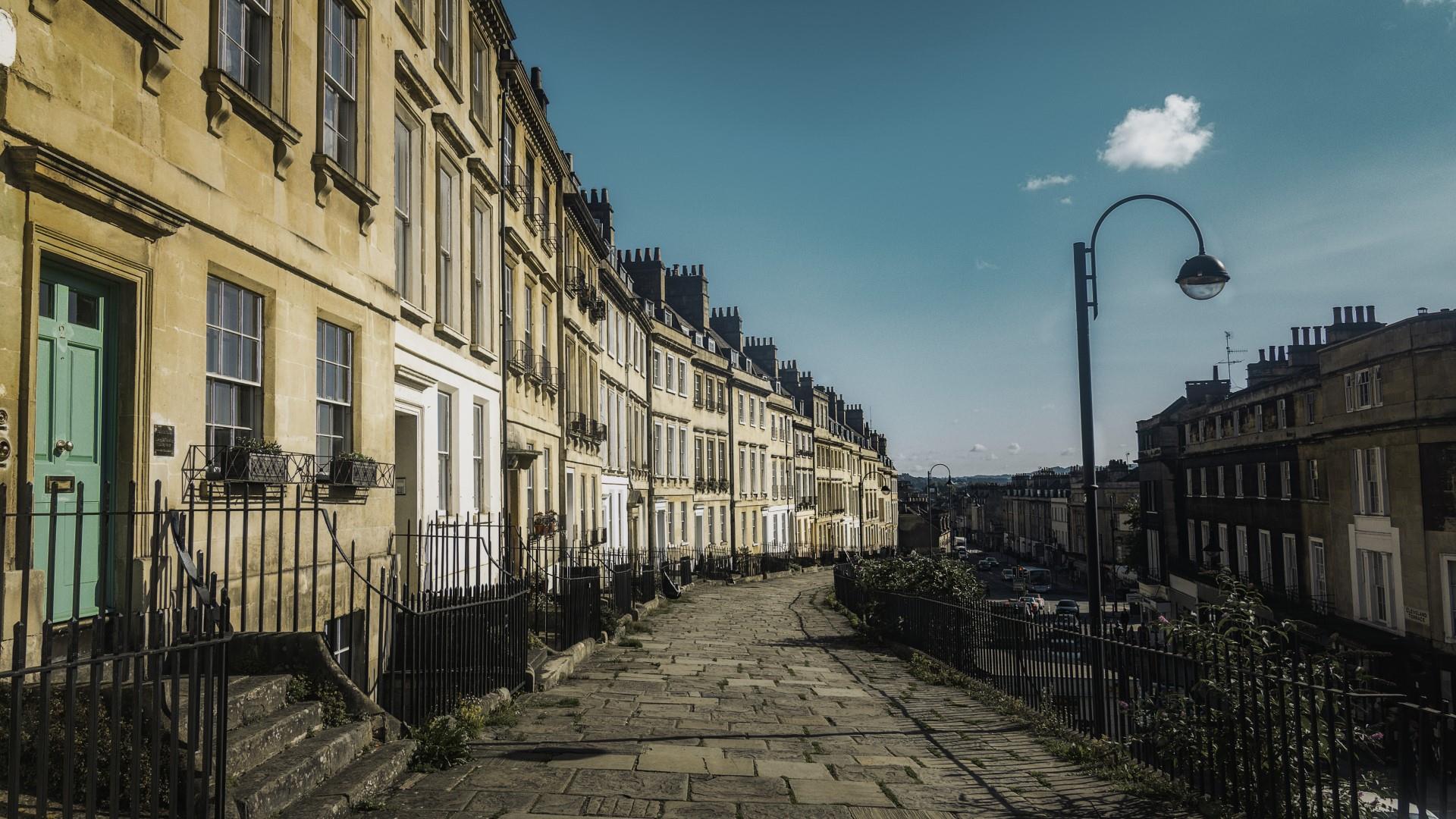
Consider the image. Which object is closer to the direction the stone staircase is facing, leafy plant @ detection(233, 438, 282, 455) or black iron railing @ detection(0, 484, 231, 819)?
the black iron railing

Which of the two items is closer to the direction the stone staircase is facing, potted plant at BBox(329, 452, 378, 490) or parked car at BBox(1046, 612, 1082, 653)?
the parked car

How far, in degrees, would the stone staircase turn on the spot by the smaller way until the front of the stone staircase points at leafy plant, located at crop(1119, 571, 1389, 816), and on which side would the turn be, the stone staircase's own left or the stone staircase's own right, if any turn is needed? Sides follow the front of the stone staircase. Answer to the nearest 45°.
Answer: approximately 45° to the stone staircase's own left

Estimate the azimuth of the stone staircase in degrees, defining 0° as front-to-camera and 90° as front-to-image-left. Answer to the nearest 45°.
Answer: approximately 315°

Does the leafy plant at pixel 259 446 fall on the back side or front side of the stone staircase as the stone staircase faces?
on the back side

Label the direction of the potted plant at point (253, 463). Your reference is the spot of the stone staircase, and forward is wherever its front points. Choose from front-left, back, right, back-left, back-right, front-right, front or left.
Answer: back-left

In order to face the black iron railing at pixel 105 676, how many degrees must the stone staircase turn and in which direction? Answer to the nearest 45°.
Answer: approximately 90° to its right

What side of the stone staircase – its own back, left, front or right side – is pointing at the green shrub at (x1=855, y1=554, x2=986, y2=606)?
left

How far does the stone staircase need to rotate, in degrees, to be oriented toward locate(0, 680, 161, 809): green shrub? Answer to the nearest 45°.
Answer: approximately 90° to its right

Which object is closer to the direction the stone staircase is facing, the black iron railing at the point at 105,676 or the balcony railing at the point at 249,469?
the black iron railing

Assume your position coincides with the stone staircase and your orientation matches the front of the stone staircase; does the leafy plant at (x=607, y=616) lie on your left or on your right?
on your left

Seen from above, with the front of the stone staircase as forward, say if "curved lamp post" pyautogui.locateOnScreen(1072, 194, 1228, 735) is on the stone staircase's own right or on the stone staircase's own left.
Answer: on the stone staircase's own left
